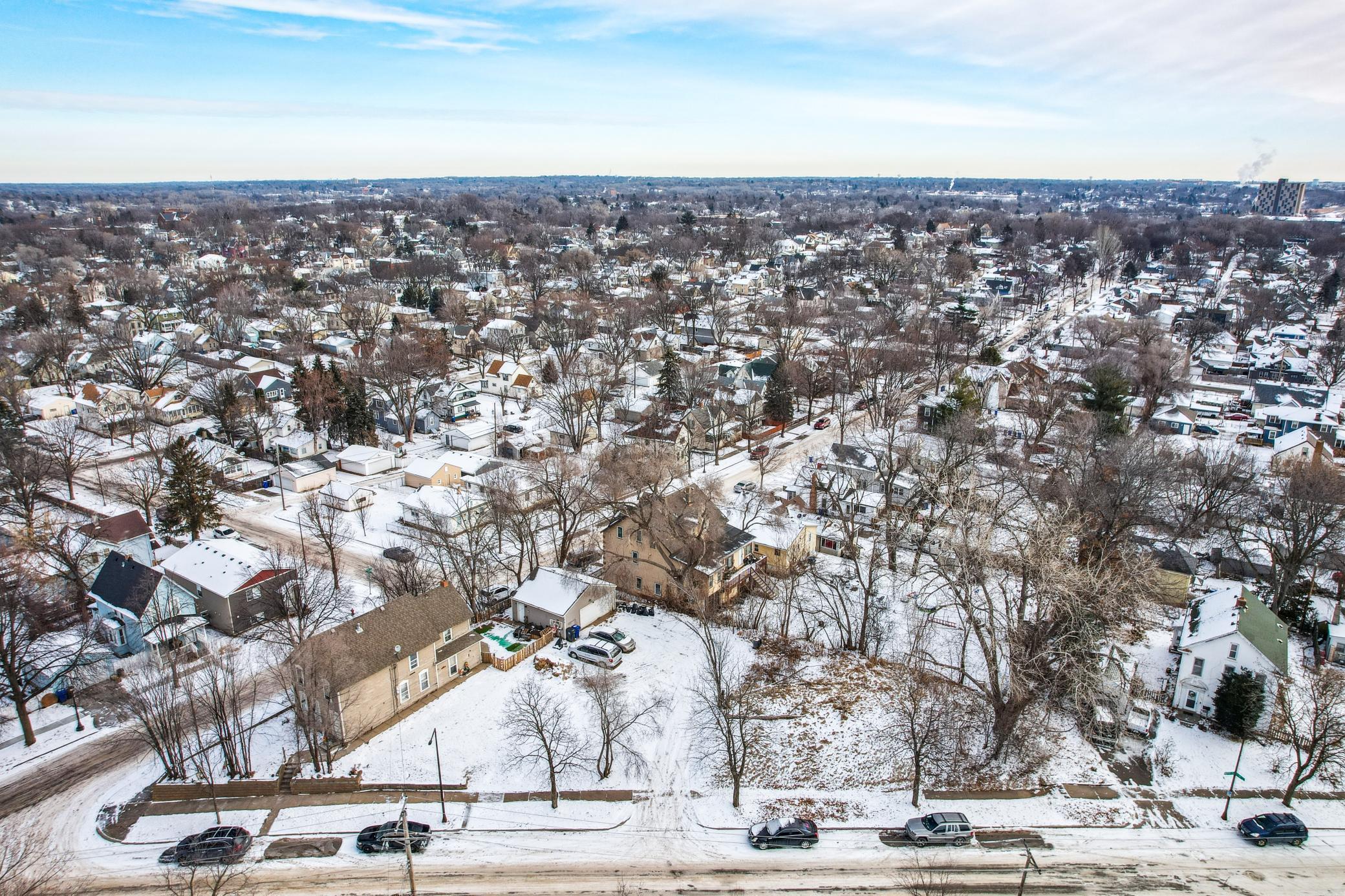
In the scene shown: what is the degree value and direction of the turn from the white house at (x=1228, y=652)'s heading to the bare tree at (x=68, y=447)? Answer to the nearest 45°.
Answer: approximately 90° to its right

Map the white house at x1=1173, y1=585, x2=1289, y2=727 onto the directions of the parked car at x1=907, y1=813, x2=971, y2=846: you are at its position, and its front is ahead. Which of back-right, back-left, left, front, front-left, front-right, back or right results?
back-right

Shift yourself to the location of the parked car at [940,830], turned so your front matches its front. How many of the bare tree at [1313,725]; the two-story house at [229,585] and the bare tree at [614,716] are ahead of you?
2

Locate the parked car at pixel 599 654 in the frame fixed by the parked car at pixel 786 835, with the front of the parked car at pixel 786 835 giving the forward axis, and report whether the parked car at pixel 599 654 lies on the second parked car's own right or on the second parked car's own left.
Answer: on the second parked car's own right

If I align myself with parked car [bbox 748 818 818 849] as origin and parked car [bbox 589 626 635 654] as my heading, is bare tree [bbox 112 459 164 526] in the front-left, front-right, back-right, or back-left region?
front-left

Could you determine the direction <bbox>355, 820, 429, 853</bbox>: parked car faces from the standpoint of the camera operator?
facing to the left of the viewer

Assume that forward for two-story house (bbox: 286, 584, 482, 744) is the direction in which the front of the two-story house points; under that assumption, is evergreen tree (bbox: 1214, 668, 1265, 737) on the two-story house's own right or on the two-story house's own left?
on the two-story house's own left

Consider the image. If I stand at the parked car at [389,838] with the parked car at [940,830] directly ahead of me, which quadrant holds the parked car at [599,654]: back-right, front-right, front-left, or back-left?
front-left

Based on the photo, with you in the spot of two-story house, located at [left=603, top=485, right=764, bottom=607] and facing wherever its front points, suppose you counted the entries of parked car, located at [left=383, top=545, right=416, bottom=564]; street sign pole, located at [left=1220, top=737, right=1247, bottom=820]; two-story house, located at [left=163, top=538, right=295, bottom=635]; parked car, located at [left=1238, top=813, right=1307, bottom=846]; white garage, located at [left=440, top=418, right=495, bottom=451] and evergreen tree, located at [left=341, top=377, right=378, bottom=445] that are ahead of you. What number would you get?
2

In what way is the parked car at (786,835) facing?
to the viewer's left

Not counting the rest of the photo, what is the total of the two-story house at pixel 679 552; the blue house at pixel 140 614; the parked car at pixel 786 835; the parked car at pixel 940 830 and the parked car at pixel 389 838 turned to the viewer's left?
3

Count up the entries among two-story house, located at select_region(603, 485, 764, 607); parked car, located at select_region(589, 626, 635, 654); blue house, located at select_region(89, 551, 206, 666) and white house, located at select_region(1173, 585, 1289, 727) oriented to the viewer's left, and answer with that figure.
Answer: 0
